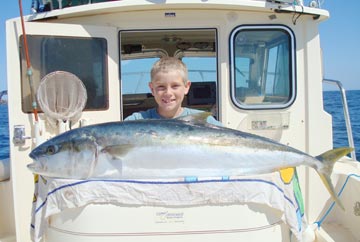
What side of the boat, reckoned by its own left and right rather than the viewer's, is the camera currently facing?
back

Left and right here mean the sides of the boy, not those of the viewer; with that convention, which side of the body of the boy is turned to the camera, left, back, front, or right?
front
